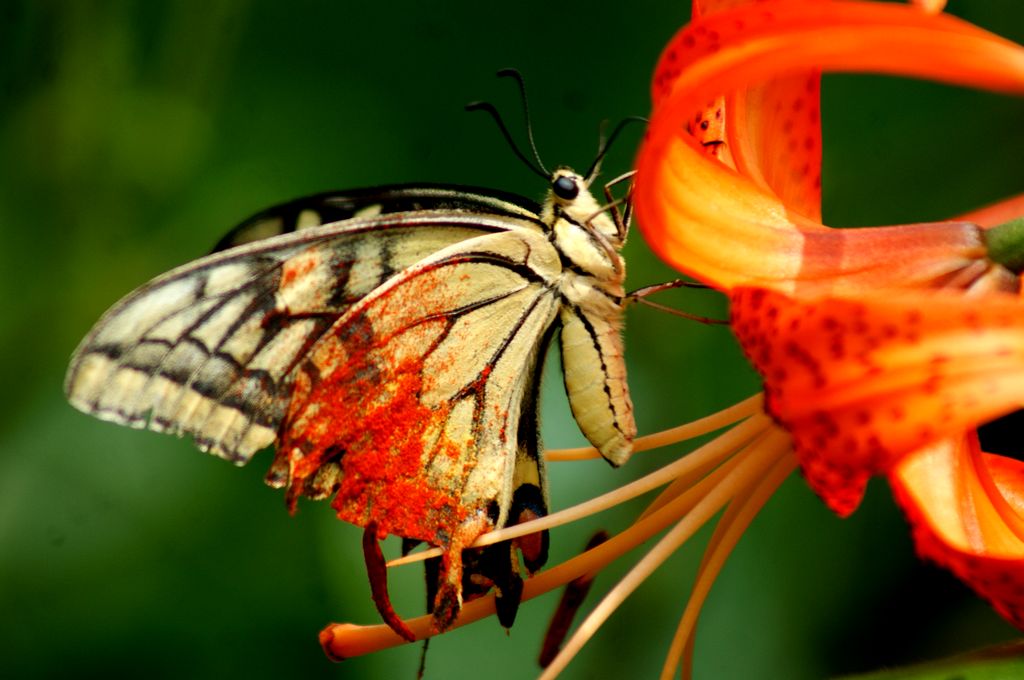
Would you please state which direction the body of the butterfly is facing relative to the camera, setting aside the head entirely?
to the viewer's right
